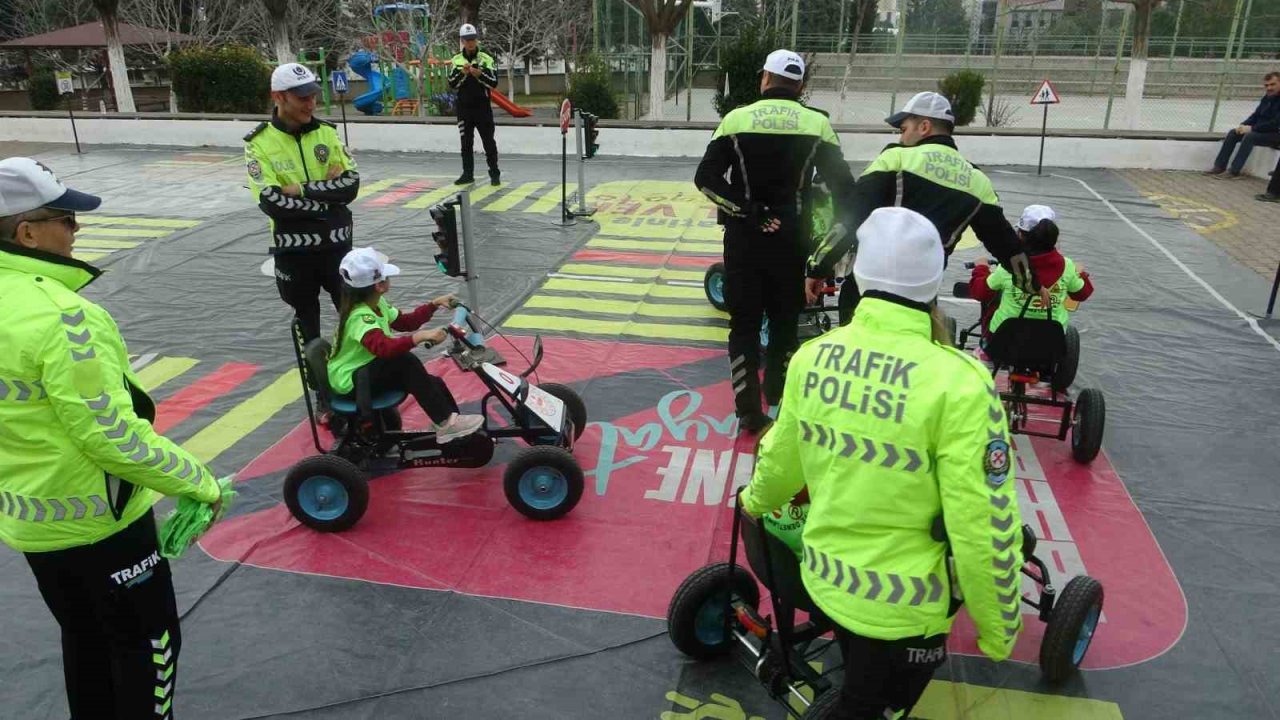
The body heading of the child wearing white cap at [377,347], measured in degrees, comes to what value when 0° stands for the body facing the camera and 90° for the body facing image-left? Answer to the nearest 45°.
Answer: approximately 270°

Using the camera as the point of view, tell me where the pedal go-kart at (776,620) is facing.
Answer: facing away from the viewer and to the right of the viewer

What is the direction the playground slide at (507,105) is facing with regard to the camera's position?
facing to the right of the viewer

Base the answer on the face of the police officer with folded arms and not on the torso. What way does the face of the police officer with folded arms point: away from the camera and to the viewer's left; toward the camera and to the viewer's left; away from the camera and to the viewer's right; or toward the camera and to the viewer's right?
toward the camera and to the viewer's right

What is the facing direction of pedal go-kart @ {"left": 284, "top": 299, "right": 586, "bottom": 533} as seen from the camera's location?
facing to the right of the viewer

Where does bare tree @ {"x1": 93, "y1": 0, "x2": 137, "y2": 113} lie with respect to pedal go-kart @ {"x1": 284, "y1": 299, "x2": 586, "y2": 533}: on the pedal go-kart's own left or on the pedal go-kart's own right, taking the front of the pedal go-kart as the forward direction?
on the pedal go-kart's own left
